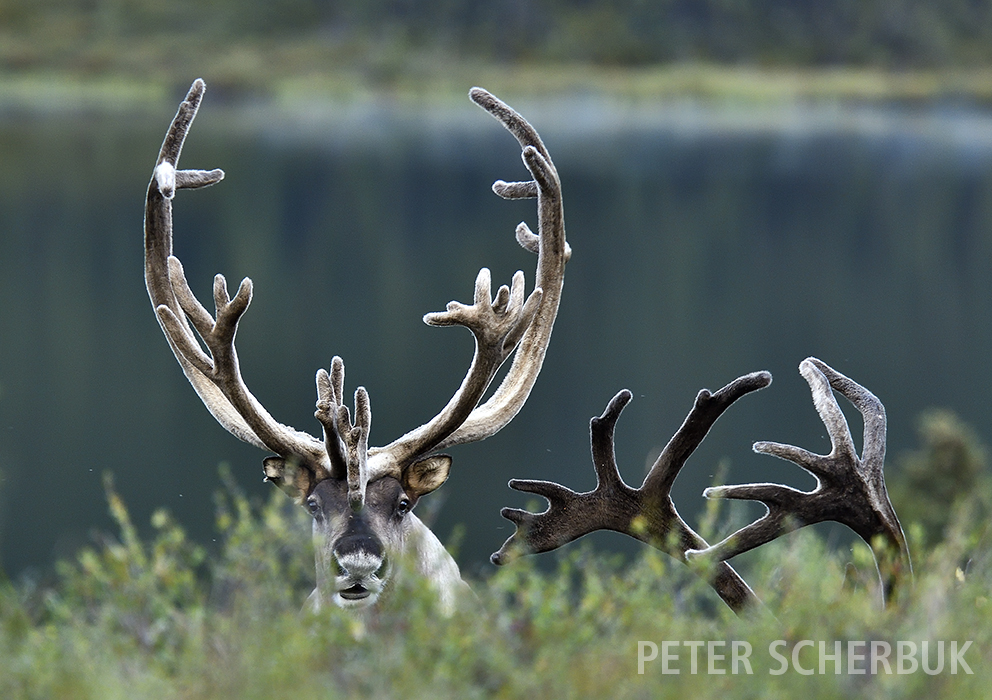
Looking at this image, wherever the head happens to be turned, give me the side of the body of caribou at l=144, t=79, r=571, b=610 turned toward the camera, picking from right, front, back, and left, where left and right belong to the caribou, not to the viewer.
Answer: front
